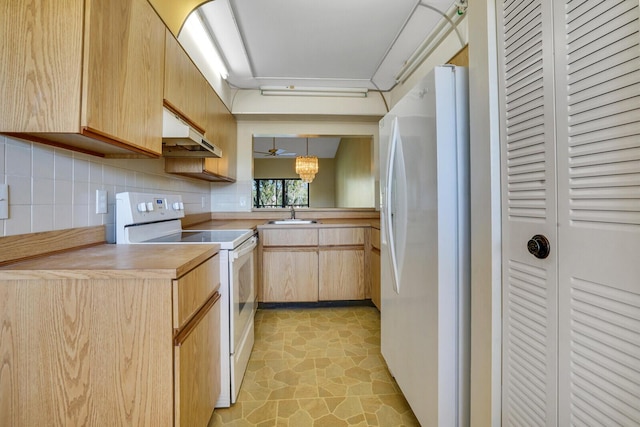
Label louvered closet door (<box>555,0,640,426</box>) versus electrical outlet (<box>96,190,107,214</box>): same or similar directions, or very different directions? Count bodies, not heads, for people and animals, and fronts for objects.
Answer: very different directions

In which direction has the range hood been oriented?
to the viewer's right

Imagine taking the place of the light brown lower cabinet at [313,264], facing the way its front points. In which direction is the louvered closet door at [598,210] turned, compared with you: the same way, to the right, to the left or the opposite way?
to the right

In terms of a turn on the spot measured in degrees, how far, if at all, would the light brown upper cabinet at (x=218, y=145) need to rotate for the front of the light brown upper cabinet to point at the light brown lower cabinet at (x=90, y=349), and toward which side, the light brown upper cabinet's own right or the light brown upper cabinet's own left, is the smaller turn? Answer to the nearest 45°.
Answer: approximately 90° to the light brown upper cabinet's own right

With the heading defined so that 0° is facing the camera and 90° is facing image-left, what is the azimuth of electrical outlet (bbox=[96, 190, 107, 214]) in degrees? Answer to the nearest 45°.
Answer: approximately 315°

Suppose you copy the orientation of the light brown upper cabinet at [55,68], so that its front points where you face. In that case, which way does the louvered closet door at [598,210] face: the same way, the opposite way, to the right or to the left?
the opposite way

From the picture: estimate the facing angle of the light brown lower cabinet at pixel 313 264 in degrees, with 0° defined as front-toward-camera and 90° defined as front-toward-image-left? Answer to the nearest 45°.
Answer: approximately 0°

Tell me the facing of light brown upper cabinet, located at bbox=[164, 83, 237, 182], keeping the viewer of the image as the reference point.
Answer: facing to the right of the viewer
